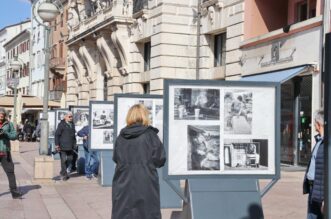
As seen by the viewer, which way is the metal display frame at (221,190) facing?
toward the camera

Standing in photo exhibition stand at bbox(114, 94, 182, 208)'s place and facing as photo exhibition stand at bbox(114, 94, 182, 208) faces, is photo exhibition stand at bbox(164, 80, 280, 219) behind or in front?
in front

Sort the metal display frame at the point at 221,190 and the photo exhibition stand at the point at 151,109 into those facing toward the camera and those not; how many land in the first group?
2

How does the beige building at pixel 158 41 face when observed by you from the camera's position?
facing the viewer and to the left of the viewer

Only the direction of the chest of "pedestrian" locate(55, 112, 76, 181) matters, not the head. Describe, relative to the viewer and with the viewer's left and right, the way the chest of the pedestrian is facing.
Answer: facing the viewer and to the right of the viewer

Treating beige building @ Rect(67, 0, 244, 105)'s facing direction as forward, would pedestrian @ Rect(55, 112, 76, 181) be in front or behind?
in front

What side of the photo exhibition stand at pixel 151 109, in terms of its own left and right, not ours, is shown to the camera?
front

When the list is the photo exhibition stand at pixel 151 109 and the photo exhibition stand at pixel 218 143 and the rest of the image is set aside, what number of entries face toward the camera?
2
